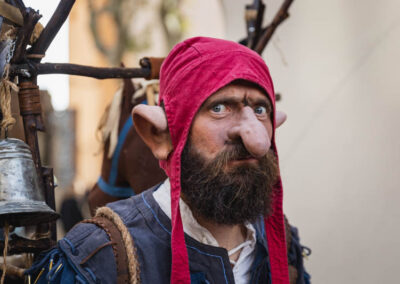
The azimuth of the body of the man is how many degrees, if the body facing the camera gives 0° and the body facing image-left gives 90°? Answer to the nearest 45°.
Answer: approximately 315°
